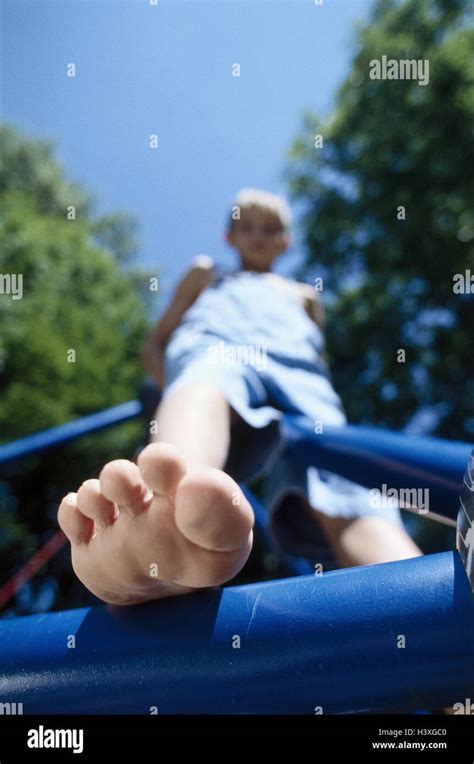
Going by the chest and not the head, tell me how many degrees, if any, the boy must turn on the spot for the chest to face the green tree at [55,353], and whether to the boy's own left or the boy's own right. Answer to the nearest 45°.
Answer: approximately 180°

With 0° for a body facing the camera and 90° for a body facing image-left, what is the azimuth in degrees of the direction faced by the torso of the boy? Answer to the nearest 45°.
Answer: approximately 0°

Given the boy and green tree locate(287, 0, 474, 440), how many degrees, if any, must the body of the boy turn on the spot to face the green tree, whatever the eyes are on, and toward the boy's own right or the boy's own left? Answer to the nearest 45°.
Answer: approximately 180°
